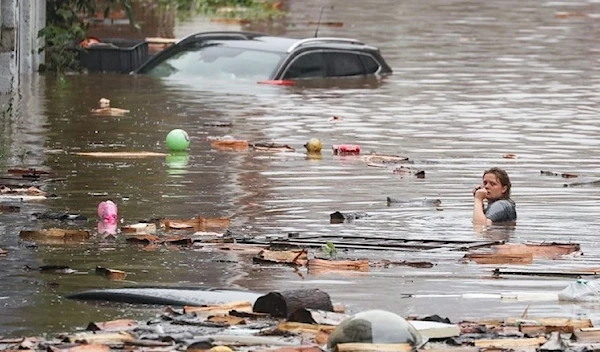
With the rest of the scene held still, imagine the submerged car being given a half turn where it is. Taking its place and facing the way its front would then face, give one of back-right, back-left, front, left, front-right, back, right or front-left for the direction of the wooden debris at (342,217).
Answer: back-right

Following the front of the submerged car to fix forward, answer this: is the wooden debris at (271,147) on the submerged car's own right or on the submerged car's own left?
on the submerged car's own left

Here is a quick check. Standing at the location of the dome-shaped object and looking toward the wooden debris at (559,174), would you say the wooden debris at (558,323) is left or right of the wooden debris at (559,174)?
right

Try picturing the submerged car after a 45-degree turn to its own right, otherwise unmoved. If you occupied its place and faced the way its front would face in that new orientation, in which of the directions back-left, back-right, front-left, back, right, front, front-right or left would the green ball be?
left

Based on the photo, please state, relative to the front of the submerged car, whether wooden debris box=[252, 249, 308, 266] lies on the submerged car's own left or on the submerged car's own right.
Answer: on the submerged car's own left

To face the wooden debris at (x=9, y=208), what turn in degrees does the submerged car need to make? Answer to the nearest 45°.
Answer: approximately 45° to its left

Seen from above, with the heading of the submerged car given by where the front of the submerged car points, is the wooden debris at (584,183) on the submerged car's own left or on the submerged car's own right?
on the submerged car's own left

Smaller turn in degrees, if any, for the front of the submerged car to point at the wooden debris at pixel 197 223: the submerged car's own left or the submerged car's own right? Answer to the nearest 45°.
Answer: approximately 45° to the submerged car's own left

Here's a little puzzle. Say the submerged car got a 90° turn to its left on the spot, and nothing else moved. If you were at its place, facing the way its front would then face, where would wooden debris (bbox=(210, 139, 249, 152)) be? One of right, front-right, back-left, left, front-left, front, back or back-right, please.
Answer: front-right

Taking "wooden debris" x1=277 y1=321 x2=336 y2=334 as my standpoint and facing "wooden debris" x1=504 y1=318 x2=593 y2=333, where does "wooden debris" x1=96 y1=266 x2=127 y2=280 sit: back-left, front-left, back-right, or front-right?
back-left

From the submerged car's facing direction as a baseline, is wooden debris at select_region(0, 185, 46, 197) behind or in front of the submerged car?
in front

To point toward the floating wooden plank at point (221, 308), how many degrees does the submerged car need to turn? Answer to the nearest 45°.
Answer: approximately 45° to its left

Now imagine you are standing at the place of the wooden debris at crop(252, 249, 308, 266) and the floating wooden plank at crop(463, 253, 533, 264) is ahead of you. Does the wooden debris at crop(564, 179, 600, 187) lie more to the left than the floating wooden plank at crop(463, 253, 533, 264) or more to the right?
left

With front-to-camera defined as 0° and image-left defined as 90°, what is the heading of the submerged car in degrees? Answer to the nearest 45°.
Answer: approximately 45°
